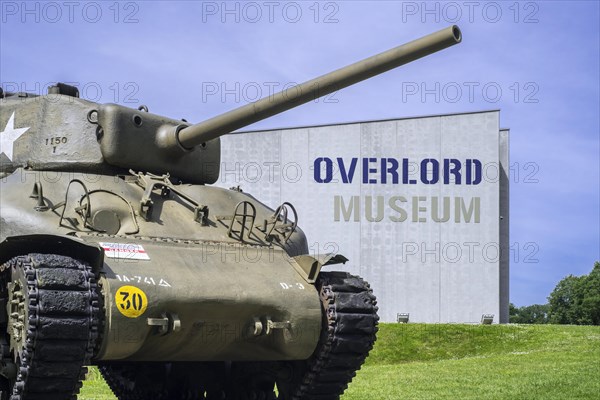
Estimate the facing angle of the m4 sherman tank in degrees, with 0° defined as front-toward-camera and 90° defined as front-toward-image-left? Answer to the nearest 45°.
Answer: approximately 315°

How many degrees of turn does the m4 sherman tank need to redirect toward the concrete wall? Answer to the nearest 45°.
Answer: approximately 135° to its left
